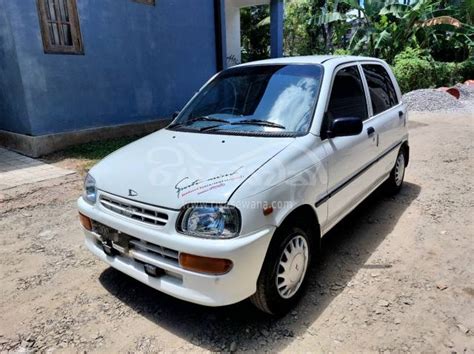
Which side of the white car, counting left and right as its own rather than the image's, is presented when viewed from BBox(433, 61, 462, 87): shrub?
back

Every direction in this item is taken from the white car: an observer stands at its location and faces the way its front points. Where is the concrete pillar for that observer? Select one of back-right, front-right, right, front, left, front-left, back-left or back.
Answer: back-right

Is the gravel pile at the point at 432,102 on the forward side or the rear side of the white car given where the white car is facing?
on the rear side

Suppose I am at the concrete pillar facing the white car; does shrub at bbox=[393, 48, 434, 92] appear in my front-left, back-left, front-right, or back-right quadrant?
back-left

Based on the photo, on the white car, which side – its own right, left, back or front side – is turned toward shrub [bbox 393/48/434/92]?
back

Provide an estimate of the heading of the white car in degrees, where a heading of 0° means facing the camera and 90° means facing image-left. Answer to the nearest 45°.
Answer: approximately 45°
